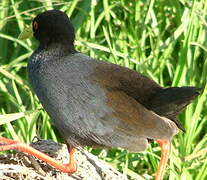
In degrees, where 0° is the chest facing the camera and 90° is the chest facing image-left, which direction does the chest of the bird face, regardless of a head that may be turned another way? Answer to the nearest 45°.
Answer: approximately 90°
